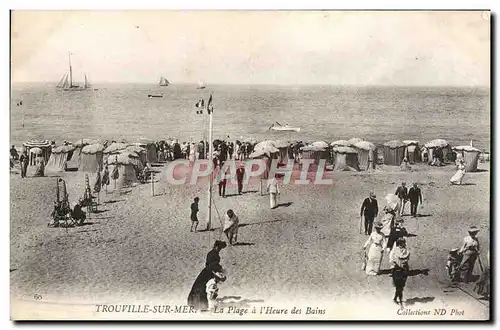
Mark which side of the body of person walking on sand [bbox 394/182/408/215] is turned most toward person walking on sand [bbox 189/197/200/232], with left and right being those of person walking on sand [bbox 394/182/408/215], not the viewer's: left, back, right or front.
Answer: right

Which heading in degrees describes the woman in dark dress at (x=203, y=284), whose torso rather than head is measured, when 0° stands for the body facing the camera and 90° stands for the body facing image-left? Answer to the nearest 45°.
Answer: approximately 270°

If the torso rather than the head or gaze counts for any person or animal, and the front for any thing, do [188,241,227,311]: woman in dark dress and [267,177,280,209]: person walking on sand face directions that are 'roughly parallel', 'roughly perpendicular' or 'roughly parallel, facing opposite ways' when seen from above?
roughly perpendicular

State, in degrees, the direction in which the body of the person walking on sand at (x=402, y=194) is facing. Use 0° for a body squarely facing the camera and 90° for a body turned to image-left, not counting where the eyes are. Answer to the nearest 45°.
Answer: approximately 0°

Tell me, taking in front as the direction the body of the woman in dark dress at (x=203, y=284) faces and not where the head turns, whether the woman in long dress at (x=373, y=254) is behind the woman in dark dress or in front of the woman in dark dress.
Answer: in front

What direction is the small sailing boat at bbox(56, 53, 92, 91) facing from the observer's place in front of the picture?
facing to the left of the viewer
